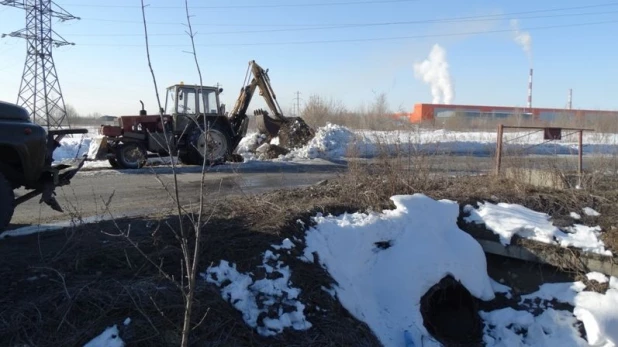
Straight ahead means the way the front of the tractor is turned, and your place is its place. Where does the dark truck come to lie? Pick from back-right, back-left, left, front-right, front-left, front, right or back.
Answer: left

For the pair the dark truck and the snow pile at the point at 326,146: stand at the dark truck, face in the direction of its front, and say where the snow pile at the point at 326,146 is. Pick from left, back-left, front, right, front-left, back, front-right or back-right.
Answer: front-left

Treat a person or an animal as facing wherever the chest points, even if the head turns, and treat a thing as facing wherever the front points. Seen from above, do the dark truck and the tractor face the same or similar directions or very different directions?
very different directions

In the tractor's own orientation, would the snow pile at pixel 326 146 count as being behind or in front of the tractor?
behind

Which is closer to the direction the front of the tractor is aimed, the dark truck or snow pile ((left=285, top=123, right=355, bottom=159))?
the dark truck

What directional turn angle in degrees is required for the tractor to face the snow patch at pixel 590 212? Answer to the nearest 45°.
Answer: approximately 135° to its left

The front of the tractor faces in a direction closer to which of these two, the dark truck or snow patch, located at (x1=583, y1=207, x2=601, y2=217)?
the dark truck

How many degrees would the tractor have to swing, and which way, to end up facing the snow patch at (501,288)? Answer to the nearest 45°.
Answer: approximately 90° to its left

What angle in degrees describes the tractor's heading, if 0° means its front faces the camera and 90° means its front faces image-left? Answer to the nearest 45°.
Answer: approximately 90°

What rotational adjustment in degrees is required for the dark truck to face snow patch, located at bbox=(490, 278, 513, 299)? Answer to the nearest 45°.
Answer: approximately 45° to its right
